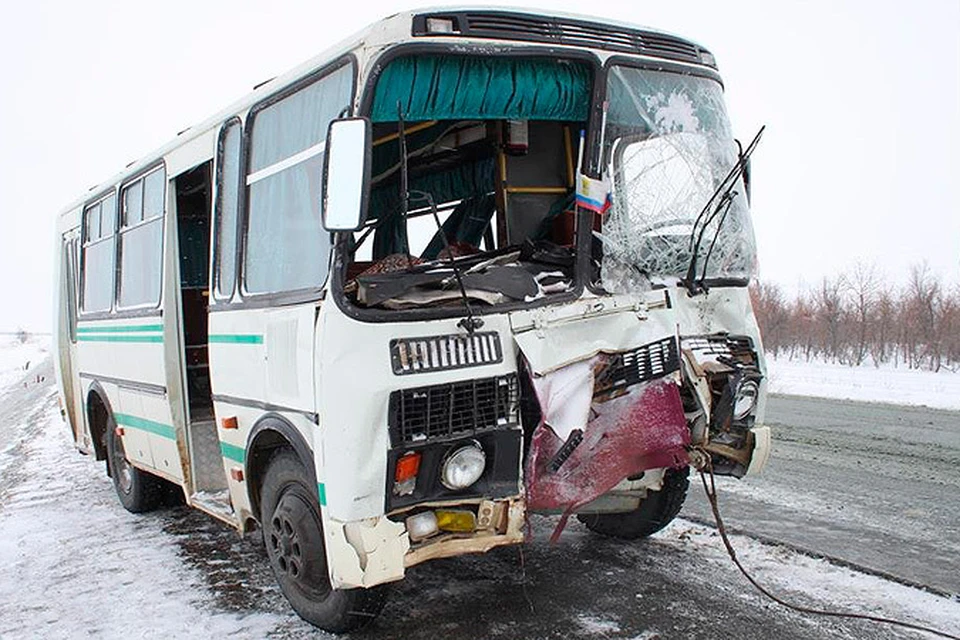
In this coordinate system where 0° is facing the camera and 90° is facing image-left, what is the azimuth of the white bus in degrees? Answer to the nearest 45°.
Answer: approximately 315°
